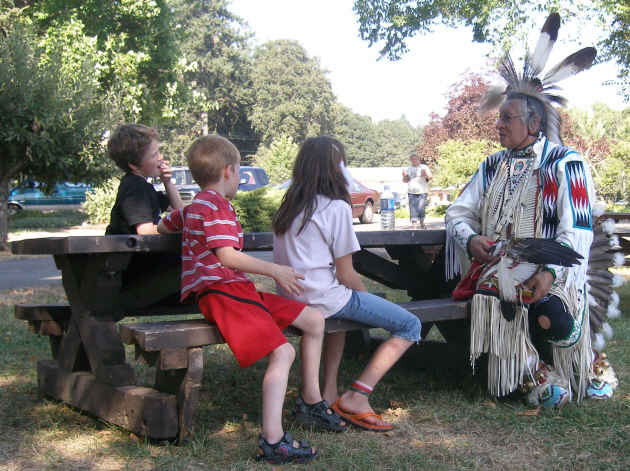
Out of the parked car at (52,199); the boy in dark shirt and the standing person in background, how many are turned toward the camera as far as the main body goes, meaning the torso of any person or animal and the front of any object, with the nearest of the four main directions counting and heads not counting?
1

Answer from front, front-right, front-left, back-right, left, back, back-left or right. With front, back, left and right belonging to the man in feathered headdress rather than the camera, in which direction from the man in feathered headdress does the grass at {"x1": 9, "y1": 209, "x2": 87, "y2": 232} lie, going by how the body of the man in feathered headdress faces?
right

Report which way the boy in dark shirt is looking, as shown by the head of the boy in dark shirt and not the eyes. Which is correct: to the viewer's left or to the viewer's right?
to the viewer's right

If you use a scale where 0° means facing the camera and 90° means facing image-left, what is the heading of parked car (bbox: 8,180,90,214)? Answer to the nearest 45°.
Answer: approximately 90°

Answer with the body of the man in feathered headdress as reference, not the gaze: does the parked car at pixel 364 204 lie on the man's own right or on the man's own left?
on the man's own right

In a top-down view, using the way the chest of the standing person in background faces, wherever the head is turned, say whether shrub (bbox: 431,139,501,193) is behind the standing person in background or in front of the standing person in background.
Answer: behind

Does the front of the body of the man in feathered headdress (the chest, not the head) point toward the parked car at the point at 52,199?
no

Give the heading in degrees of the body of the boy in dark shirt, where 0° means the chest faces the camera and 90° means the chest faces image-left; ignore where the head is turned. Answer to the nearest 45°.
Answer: approximately 270°

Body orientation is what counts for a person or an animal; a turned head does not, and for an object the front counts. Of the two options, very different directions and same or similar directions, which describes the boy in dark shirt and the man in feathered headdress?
very different directions

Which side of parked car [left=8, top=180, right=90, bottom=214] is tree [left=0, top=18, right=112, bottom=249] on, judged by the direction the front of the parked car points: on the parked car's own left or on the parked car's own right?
on the parked car's own left

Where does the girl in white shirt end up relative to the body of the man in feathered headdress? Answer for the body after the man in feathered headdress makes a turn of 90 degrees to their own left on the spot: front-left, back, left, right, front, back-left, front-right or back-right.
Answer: right

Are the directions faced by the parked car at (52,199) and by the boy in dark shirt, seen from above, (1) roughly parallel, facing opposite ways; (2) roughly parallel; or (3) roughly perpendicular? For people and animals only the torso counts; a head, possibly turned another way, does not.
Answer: roughly parallel, facing opposite ways

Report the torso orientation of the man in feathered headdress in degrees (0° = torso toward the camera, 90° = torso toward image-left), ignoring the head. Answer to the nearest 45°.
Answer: approximately 45°

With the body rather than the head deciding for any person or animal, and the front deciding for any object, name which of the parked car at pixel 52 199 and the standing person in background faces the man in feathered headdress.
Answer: the standing person in background

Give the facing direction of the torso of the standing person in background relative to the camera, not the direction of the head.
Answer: toward the camera

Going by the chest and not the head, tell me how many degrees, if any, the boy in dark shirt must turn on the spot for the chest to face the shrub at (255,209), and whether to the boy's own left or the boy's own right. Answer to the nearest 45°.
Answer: approximately 90° to the boy's own left

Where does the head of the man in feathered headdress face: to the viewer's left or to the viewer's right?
to the viewer's left

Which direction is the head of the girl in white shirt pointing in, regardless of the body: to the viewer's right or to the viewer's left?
to the viewer's right

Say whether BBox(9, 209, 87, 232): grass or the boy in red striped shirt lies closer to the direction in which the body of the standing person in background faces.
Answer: the boy in red striped shirt

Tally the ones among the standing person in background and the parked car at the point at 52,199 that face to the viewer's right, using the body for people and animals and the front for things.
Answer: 0
